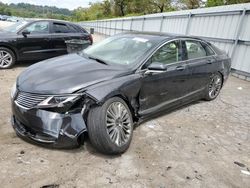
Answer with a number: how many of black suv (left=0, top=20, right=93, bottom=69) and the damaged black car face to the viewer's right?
0

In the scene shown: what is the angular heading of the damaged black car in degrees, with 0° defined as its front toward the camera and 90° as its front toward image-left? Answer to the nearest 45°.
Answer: approximately 45°

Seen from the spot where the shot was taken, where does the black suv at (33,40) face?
facing the viewer and to the left of the viewer

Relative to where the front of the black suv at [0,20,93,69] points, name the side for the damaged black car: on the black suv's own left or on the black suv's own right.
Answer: on the black suv's own left

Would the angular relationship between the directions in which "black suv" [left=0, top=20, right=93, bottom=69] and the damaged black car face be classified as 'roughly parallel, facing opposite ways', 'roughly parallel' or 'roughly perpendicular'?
roughly parallel

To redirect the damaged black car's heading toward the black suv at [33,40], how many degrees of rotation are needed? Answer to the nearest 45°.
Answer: approximately 90° to its right
